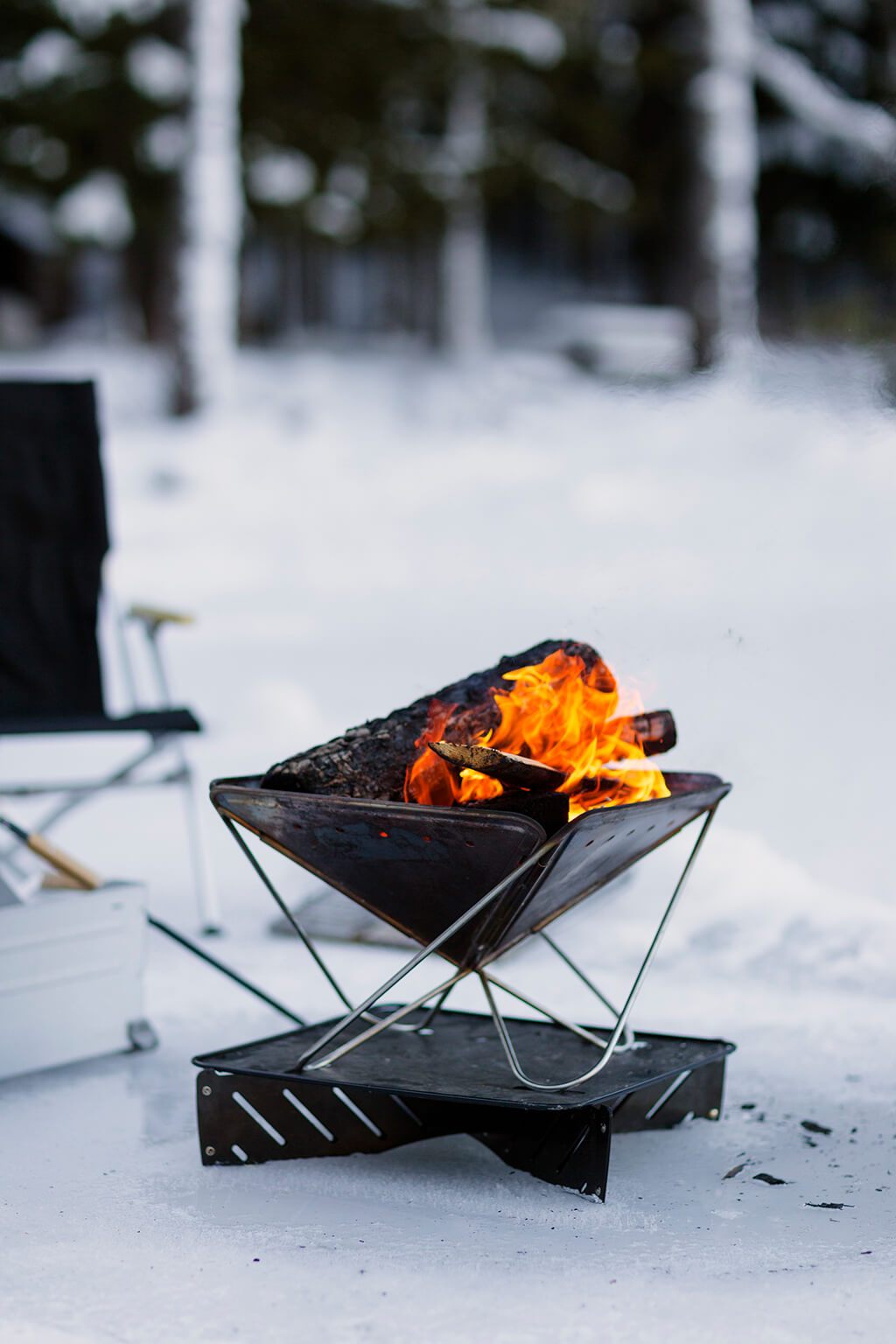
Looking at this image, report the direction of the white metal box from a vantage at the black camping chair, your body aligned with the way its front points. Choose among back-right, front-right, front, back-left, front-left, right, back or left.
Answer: front-right

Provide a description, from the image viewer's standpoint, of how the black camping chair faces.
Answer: facing the viewer and to the right of the viewer

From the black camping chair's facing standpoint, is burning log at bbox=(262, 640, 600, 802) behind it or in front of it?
in front

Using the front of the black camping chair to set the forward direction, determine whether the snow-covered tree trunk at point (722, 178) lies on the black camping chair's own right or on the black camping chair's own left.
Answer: on the black camping chair's own left

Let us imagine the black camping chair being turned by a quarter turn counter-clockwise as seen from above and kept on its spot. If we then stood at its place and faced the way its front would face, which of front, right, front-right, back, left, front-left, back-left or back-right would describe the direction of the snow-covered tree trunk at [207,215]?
front-left

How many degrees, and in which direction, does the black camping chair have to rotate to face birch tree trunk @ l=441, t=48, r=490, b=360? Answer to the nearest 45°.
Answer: approximately 135° to its left
